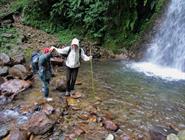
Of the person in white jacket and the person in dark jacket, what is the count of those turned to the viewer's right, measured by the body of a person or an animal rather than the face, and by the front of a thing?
1

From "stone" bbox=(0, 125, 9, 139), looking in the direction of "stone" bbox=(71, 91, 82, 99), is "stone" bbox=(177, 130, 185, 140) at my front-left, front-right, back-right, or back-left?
front-right

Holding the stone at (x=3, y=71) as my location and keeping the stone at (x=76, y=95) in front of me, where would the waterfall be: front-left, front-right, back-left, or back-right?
front-left

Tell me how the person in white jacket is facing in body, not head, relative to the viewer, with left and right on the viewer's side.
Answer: facing the viewer

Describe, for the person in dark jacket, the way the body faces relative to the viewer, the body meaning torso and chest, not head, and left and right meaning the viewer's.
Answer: facing to the right of the viewer

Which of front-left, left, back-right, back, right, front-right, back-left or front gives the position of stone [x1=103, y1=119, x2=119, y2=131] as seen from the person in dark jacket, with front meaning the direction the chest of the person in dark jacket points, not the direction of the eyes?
front-right
